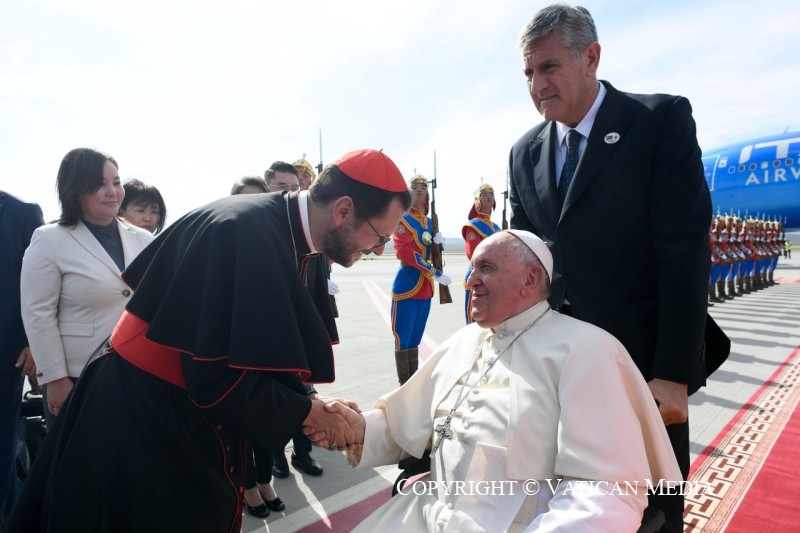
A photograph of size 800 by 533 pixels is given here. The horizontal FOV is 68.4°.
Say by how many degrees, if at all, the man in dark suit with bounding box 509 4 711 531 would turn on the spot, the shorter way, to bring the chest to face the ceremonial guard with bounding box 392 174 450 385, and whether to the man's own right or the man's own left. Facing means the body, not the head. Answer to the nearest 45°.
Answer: approximately 90° to the man's own right

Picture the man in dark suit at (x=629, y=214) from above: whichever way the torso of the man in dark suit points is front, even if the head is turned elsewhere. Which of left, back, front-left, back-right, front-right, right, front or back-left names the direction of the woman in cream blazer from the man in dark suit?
front-right

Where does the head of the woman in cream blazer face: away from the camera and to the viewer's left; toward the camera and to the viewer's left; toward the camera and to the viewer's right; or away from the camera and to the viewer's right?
toward the camera and to the viewer's right

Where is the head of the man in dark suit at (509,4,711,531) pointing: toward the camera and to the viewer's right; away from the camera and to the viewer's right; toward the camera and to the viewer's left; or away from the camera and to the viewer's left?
toward the camera and to the viewer's left

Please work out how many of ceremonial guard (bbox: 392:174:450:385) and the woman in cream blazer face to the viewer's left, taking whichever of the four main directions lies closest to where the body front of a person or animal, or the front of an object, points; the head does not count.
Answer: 0

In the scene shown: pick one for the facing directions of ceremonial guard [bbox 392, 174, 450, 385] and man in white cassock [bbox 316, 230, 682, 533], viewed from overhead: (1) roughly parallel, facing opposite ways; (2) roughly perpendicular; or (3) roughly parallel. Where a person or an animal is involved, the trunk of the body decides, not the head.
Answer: roughly perpendicular

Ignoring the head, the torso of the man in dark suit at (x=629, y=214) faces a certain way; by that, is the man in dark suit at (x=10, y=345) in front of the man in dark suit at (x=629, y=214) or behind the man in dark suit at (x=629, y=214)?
in front

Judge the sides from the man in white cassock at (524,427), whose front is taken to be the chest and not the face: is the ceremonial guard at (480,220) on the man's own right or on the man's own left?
on the man's own right

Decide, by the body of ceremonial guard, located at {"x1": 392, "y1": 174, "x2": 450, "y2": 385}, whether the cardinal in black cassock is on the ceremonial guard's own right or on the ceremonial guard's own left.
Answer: on the ceremonial guard's own right

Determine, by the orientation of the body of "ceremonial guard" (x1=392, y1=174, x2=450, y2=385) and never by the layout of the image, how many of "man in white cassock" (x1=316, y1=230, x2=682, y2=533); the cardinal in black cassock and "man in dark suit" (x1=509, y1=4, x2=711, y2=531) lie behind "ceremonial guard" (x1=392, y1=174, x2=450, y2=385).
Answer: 0

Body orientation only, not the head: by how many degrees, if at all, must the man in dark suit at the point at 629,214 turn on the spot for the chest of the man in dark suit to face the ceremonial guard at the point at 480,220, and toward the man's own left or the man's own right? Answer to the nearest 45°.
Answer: approximately 135° to the man's own right

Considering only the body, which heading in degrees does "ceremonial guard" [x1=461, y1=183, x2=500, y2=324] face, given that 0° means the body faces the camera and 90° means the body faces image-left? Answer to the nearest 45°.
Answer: approximately 315°

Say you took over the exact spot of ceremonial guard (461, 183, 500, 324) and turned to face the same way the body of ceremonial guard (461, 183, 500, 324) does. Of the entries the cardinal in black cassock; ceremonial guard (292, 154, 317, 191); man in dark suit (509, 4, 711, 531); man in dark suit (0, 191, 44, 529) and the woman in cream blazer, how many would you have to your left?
0

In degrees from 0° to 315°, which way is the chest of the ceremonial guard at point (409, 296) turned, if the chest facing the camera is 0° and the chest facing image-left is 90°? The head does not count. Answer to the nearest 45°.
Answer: approximately 315°

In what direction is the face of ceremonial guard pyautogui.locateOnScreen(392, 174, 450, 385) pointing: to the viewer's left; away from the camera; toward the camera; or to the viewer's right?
toward the camera

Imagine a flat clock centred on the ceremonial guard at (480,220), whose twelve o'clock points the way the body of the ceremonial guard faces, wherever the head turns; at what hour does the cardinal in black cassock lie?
The cardinal in black cassock is roughly at 2 o'clock from the ceremonial guard.

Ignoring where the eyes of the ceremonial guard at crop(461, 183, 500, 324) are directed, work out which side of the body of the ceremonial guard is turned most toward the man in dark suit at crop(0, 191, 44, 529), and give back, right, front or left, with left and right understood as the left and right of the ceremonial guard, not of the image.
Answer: right
